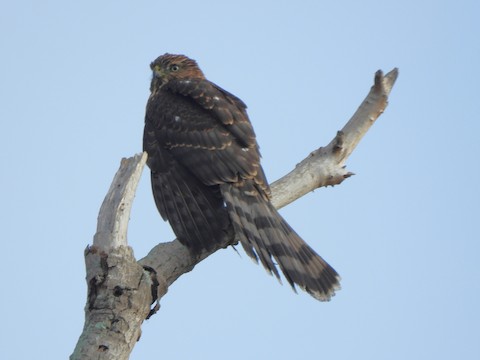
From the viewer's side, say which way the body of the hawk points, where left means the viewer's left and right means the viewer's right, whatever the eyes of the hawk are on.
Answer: facing away from the viewer and to the left of the viewer
